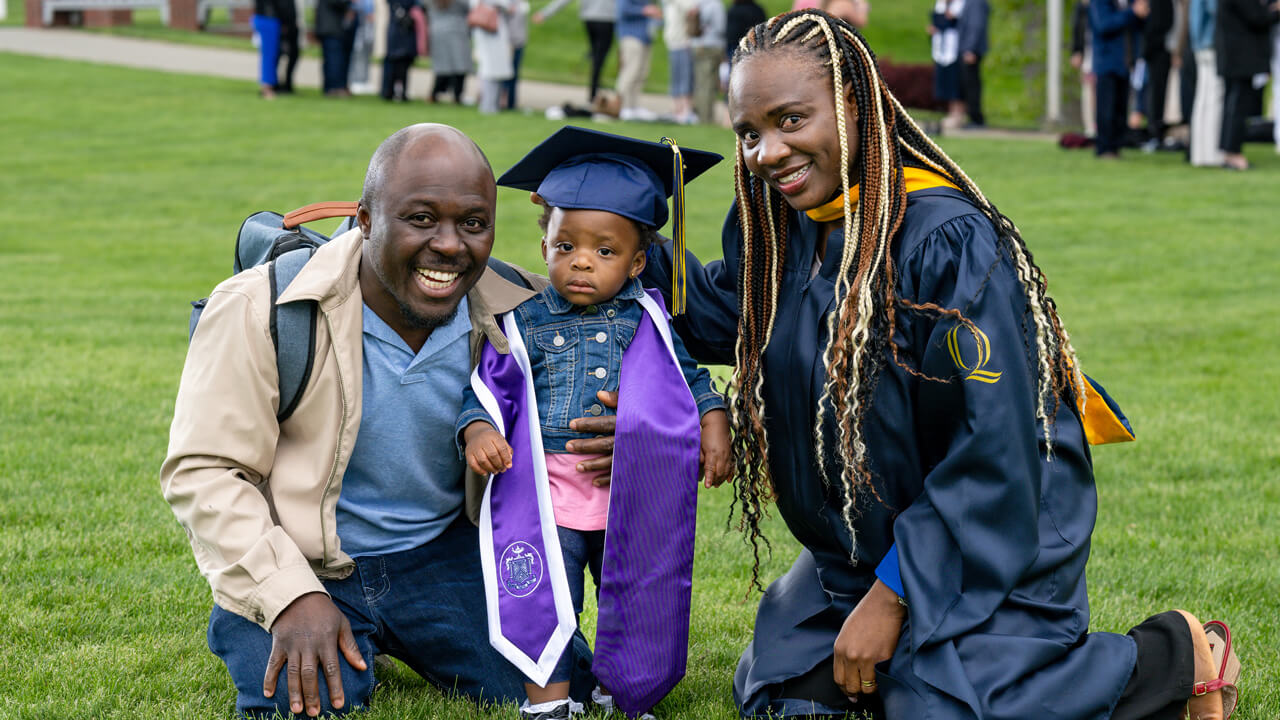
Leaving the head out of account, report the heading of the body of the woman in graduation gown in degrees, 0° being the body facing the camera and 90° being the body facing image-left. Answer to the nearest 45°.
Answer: approximately 45°

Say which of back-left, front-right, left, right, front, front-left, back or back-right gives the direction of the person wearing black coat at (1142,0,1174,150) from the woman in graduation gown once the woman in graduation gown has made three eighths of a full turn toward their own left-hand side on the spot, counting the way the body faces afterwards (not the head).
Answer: left

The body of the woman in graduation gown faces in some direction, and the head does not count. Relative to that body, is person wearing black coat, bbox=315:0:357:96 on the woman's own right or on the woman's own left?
on the woman's own right

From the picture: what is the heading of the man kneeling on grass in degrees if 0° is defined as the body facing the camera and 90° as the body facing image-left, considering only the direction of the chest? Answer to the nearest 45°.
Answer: approximately 315°

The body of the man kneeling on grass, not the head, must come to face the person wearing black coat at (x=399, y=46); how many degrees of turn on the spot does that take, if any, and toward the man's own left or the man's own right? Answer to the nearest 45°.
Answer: approximately 135° to the man's own left

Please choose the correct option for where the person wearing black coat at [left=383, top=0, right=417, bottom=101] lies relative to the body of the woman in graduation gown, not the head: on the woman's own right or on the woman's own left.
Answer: on the woman's own right

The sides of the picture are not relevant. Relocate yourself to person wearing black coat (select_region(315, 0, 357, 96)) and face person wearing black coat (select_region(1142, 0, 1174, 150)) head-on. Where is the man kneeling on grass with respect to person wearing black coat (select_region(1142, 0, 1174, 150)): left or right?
right
